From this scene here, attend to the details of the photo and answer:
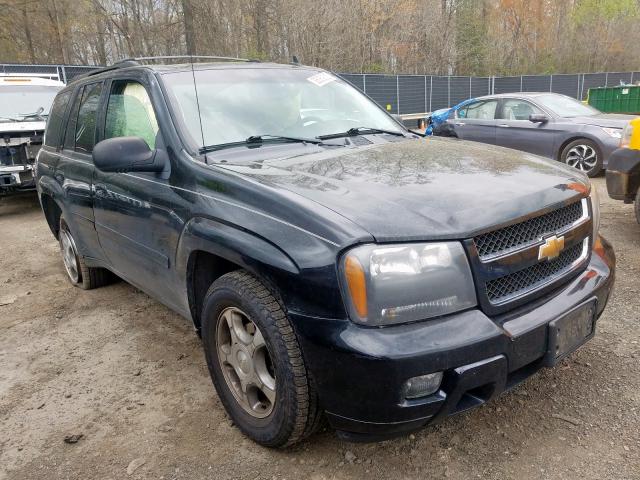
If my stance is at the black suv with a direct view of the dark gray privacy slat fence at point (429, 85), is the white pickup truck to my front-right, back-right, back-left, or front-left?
front-left

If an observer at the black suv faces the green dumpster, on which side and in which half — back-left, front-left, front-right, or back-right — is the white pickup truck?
front-left

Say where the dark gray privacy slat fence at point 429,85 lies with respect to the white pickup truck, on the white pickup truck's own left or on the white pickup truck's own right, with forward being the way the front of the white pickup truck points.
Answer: on the white pickup truck's own left

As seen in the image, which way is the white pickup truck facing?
toward the camera

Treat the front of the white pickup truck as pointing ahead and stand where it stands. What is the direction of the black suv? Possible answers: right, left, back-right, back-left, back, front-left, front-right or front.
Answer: front

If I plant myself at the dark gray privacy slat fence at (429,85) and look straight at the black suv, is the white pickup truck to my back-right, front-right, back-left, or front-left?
front-right

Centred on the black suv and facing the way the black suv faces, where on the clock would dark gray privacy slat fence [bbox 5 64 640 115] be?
The dark gray privacy slat fence is roughly at 8 o'clock from the black suv.

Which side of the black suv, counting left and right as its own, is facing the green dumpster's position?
left

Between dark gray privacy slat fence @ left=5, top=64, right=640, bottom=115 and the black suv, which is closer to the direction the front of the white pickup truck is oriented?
the black suv

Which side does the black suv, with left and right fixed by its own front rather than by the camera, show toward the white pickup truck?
back

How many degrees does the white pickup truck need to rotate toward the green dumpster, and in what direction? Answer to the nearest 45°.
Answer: approximately 90° to its left

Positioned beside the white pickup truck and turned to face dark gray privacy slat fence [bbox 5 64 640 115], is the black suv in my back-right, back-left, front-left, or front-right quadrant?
back-right

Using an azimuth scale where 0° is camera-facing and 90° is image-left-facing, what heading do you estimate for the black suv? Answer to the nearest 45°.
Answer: approximately 315°

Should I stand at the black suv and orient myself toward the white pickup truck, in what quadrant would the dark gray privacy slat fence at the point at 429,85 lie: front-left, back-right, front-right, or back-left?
front-right

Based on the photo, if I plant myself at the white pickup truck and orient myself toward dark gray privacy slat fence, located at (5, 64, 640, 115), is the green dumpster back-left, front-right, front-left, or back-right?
front-right

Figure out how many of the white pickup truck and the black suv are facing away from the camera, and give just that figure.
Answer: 0

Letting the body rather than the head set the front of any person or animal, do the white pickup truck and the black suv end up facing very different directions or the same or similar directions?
same or similar directions
